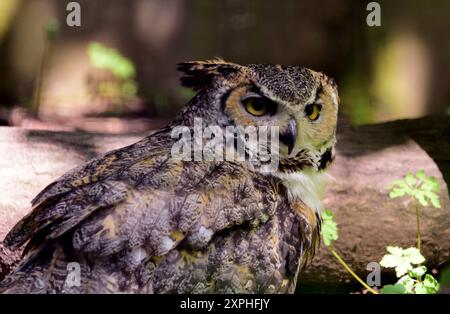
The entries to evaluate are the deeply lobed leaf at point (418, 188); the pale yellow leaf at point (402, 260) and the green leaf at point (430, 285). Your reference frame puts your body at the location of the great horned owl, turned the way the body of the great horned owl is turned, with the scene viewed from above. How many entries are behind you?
0

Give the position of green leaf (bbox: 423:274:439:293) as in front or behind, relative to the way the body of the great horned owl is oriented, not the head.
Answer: in front

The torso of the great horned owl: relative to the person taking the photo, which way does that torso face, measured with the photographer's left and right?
facing to the right of the viewer

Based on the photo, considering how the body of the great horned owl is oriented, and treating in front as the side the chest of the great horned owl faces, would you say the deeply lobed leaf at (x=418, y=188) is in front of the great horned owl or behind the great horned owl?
in front

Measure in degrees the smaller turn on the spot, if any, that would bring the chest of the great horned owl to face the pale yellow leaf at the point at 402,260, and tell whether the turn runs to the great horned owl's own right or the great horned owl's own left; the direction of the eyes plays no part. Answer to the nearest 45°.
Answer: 0° — it already faces it
